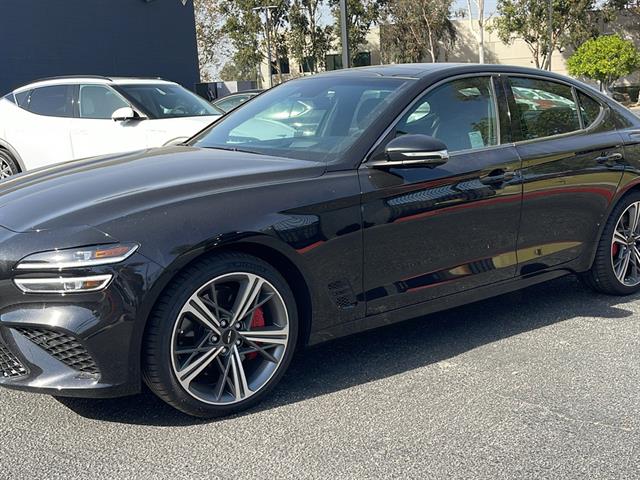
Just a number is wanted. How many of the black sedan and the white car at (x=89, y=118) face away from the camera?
0

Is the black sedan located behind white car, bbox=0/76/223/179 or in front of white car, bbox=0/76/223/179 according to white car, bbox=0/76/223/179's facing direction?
in front

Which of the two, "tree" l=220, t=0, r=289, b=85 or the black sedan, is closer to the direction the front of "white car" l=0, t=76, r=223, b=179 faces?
the black sedan

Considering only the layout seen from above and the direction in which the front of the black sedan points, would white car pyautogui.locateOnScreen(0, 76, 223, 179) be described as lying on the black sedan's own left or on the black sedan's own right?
on the black sedan's own right

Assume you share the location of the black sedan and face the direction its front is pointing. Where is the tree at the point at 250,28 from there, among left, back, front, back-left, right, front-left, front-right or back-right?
back-right

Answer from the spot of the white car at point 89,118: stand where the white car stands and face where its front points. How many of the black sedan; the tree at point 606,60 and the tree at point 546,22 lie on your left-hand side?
2

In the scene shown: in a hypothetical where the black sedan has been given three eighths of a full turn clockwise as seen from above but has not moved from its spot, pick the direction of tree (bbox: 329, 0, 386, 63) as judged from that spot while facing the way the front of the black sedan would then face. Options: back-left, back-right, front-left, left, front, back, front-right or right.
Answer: front

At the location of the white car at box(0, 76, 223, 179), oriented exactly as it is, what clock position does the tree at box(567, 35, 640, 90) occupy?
The tree is roughly at 9 o'clock from the white car.

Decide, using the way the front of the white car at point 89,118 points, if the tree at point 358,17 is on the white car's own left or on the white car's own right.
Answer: on the white car's own left

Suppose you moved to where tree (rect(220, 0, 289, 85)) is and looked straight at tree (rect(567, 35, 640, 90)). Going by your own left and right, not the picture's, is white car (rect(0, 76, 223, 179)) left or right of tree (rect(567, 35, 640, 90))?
right

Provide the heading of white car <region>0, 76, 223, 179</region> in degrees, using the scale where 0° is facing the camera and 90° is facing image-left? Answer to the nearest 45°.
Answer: approximately 315°

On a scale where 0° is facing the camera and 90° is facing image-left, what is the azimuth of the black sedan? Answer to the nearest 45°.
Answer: approximately 45°

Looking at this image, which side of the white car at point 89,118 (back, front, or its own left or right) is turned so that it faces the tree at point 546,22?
left
